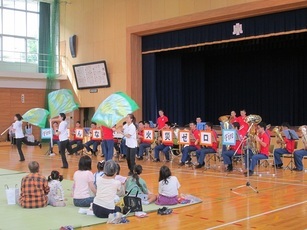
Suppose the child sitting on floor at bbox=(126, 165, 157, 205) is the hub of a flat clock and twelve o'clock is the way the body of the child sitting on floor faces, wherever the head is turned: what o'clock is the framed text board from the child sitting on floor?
The framed text board is roughly at 10 o'clock from the child sitting on floor.

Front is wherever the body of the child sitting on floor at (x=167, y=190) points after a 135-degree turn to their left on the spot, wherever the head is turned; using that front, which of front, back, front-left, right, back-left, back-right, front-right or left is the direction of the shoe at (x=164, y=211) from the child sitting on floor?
front-left

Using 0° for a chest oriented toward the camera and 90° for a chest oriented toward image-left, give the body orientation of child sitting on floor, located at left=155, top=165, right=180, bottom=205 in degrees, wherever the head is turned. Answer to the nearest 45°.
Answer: approximately 180°

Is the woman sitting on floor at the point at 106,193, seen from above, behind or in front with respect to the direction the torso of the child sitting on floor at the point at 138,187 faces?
behind

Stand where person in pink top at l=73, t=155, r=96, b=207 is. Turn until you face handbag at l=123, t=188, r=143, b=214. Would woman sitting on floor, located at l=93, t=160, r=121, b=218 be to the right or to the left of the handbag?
right

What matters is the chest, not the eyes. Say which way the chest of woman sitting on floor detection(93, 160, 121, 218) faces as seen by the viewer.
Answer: away from the camera
